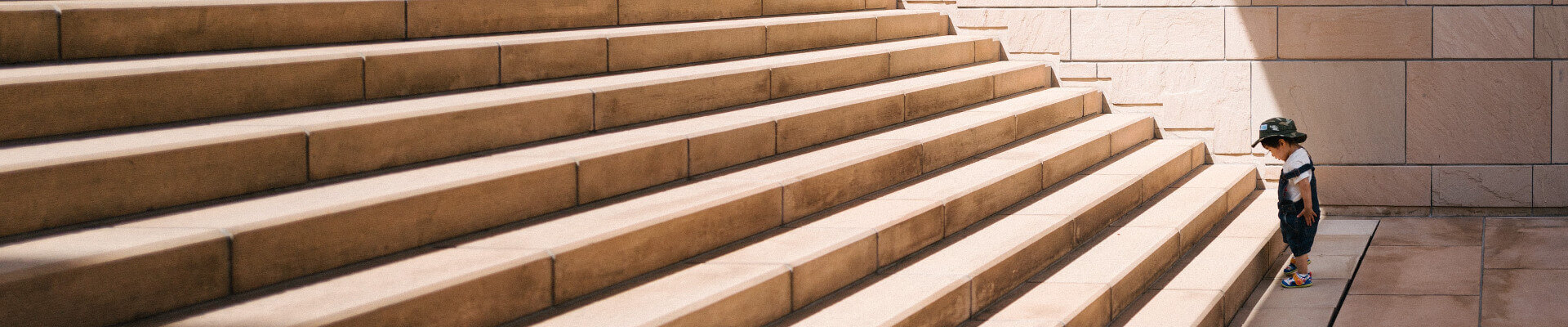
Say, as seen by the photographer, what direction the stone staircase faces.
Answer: facing the viewer and to the right of the viewer

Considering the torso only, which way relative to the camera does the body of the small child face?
to the viewer's left

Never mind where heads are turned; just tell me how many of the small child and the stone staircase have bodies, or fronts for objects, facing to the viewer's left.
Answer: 1

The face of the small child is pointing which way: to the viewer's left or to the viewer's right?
to the viewer's left
